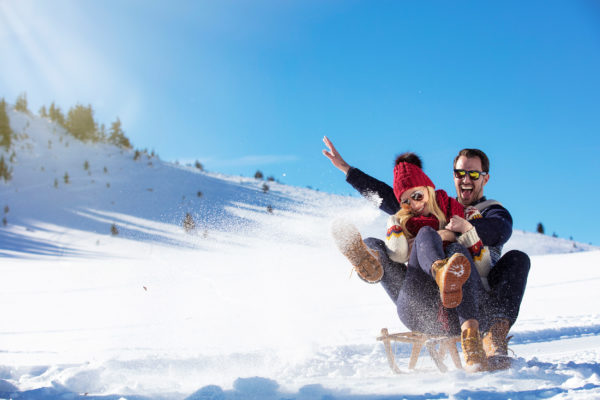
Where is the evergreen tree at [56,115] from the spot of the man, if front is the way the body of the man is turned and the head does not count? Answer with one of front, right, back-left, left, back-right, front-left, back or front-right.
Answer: back-right

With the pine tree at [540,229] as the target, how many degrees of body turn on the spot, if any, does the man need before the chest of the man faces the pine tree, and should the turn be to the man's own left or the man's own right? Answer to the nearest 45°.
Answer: approximately 180°

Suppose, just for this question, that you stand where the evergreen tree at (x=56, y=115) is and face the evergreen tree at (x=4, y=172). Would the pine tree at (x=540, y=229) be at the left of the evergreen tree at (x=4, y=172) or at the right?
left

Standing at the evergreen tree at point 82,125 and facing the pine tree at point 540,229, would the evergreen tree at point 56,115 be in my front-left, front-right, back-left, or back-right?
back-left

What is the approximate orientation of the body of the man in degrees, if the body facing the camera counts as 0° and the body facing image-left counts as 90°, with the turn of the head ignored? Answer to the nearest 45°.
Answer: approximately 0°

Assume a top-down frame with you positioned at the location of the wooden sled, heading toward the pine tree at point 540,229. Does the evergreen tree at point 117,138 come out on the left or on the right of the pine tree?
left

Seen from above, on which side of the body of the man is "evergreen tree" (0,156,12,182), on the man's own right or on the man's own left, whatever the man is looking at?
on the man's own right
